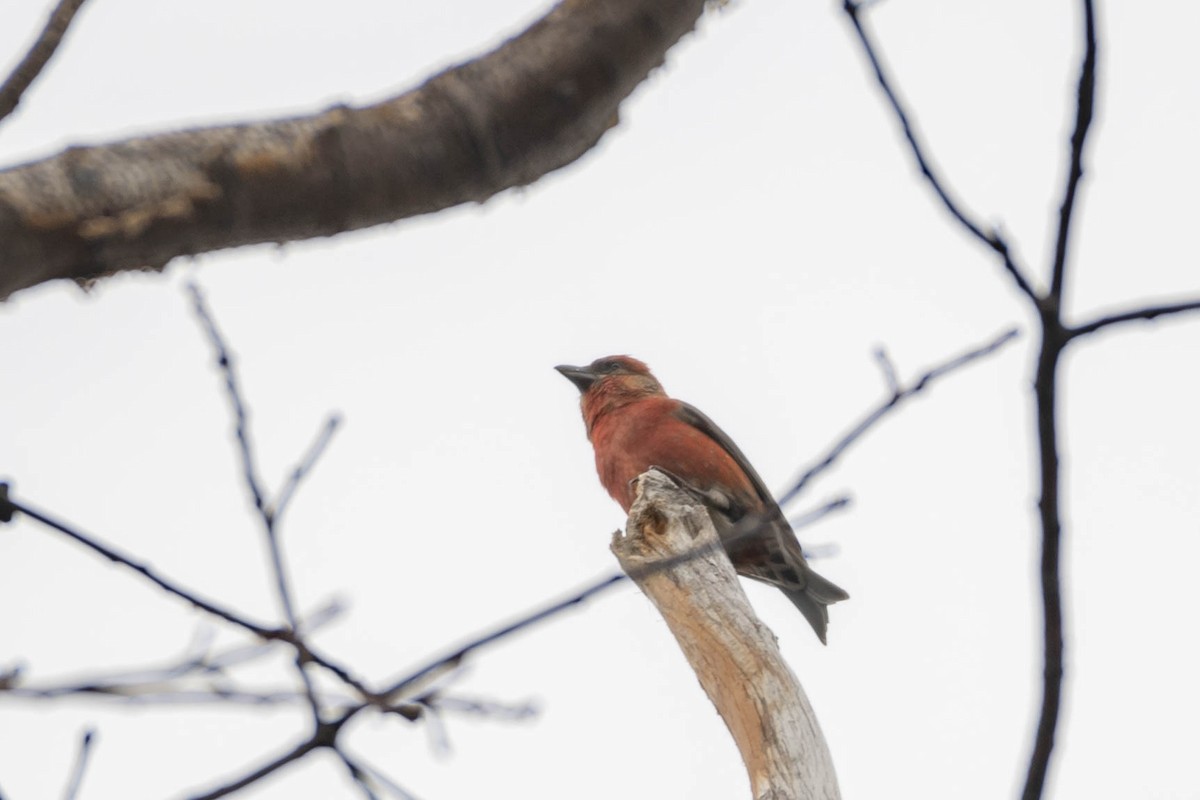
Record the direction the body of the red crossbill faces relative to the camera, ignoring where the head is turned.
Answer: to the viewer's left

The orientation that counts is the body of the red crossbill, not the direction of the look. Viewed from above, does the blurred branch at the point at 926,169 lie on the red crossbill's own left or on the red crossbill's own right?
on the red crossbill's own left

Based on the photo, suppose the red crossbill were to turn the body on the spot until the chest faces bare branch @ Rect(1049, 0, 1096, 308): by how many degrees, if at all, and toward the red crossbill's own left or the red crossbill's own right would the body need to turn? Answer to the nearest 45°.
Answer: approximately 90° to the red crossbill's own left

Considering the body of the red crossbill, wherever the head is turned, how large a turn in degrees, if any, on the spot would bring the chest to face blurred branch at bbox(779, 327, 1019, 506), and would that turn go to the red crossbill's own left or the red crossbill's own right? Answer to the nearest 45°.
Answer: approximately 90° to the red crossbill's own left
